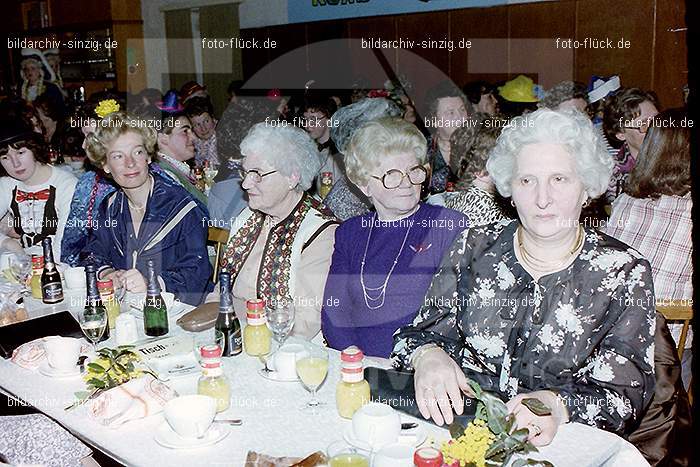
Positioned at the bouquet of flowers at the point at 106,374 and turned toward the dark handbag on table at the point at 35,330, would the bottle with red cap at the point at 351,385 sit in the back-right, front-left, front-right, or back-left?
back-right

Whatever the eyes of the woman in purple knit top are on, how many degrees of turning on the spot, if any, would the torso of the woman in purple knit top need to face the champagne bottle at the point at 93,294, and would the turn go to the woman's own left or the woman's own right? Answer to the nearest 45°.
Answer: approximately 90° to the woman's own right

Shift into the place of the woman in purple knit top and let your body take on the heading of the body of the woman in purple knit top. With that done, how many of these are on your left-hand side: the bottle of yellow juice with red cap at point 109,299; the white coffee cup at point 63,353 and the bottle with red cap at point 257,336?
0

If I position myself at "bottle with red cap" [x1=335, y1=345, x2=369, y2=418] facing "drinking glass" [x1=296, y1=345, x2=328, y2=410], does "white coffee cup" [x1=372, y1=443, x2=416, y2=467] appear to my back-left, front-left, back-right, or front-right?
back-left

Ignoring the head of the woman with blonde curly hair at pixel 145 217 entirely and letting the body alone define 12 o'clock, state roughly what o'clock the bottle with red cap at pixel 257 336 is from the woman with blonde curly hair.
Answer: The bottle with red cap is roughly at 10 o'clock from the woman with blonde curly hair.

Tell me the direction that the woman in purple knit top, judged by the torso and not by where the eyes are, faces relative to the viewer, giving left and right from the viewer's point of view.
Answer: facing the viewer

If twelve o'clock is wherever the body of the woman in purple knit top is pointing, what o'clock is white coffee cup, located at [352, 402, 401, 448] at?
The white coffee cup is roughly at 12 o'clock from the woman in purple knit top.

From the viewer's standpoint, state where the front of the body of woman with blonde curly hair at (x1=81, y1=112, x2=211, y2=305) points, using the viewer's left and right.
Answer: facing the viewer and to the left of the viewer

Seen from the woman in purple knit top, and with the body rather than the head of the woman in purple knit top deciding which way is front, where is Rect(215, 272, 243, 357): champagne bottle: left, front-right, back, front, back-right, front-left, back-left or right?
front-right

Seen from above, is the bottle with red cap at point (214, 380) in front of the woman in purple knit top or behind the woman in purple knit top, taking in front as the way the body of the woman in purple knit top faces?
in front

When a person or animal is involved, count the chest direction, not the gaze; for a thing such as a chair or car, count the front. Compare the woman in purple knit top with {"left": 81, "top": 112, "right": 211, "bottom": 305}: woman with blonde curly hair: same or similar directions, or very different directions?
same or similar directions

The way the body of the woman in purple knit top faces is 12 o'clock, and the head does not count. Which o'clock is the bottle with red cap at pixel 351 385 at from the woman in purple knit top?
The bottle with red cap is roughly at 12 o'clock from the woman in purple knit top.

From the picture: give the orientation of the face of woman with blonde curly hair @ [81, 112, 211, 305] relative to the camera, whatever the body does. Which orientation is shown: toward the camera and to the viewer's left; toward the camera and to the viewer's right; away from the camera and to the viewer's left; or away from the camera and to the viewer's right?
toward the camera and to the viewer's right

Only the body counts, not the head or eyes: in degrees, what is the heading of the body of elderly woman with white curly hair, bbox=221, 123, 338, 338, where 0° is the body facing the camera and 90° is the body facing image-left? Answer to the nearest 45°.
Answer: approximately 45°

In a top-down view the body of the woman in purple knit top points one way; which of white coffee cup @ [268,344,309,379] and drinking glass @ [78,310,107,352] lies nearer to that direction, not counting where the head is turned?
the white coffee cup
